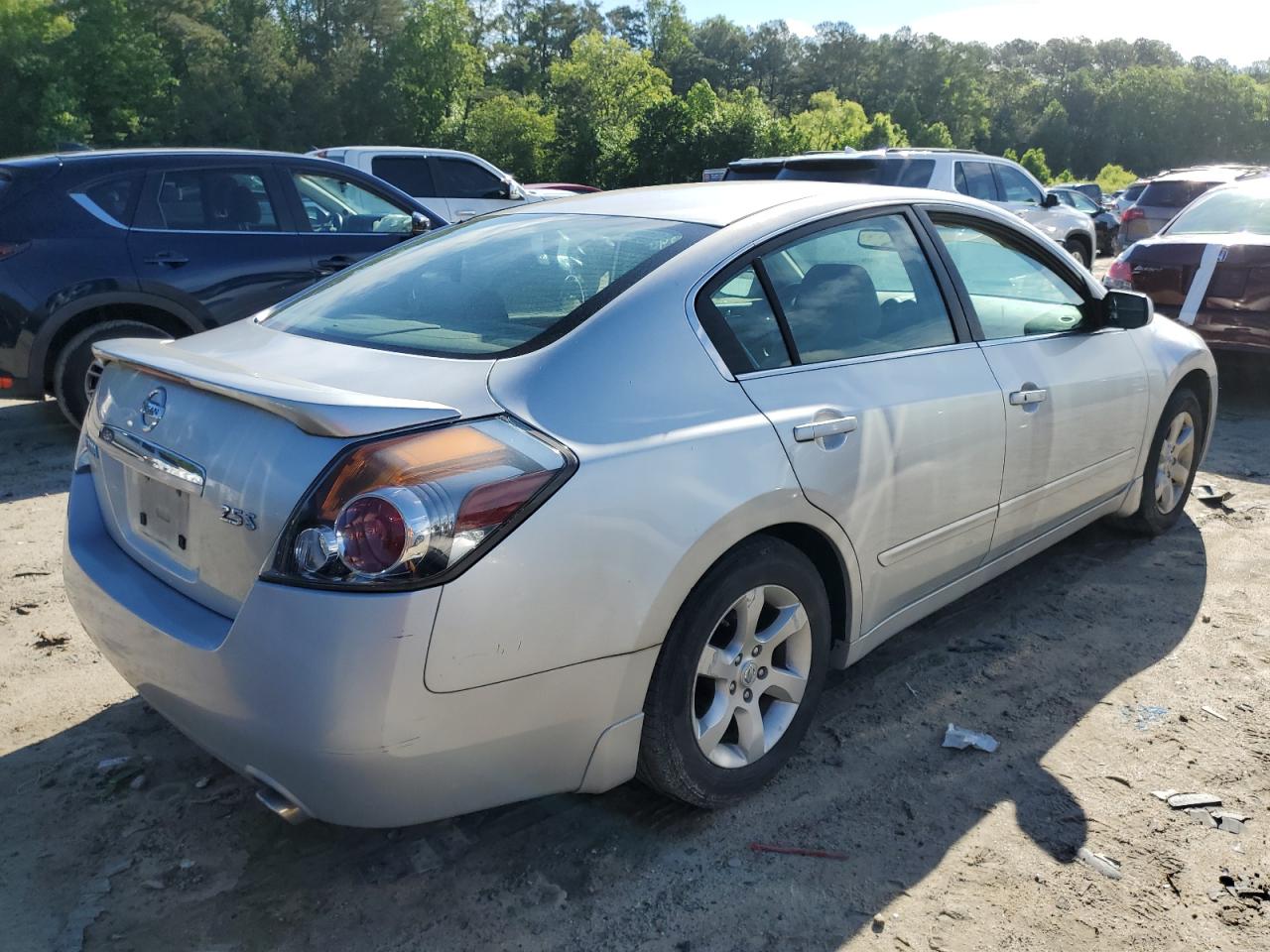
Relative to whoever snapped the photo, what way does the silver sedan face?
facing away from the viewer and to the right of the viewer

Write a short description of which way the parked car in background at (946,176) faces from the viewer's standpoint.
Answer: facing away from the viewer and to the right of the viewer

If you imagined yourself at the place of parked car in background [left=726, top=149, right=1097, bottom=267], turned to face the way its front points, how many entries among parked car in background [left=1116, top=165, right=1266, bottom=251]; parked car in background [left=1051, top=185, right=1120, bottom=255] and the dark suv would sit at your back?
1

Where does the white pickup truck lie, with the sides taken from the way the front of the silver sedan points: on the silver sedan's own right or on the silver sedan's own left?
on the silver sedan's own left

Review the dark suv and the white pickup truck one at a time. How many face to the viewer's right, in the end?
2

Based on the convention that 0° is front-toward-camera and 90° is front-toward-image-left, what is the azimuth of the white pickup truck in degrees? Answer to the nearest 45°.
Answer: approximately 270°

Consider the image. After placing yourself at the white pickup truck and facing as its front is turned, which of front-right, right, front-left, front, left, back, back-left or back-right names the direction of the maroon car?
front-right

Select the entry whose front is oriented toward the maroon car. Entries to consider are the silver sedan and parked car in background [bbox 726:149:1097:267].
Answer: the silver sedan

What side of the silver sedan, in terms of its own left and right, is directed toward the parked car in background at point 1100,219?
front

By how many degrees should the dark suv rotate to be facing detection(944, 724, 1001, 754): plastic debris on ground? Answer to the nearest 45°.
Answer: approximately 45° to its right

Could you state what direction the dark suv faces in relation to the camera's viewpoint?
facing to the right of the viewer

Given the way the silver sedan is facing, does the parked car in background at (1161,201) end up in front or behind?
in front

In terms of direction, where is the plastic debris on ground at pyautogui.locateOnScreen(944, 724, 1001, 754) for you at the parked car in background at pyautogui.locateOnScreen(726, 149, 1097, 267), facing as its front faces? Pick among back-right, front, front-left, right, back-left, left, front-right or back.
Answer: back-right
